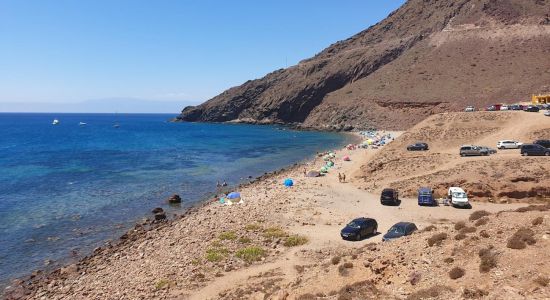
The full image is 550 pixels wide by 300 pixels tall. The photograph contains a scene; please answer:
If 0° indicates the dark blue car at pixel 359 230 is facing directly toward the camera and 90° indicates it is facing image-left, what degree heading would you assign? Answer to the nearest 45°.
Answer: approximately 45°

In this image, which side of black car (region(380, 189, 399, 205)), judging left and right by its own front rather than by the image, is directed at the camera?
back

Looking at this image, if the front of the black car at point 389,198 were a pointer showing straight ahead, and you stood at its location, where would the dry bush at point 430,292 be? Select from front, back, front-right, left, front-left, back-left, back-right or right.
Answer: back

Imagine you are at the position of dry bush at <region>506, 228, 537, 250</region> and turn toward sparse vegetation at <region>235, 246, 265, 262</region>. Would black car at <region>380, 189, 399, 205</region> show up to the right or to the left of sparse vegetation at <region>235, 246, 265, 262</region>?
right

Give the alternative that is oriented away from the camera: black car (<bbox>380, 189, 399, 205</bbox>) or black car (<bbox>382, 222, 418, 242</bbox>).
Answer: black car (<bbox>380, 189, 399, 205</bbox>)

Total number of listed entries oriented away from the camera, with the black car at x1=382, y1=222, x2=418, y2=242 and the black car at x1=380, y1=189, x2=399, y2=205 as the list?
1

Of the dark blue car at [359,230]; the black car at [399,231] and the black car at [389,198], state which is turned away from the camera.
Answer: the black car at [389,198]

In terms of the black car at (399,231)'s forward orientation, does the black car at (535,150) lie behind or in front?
behind

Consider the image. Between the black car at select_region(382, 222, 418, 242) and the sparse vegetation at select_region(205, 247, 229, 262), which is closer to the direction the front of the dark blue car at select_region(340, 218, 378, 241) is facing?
the sparse vegetation
